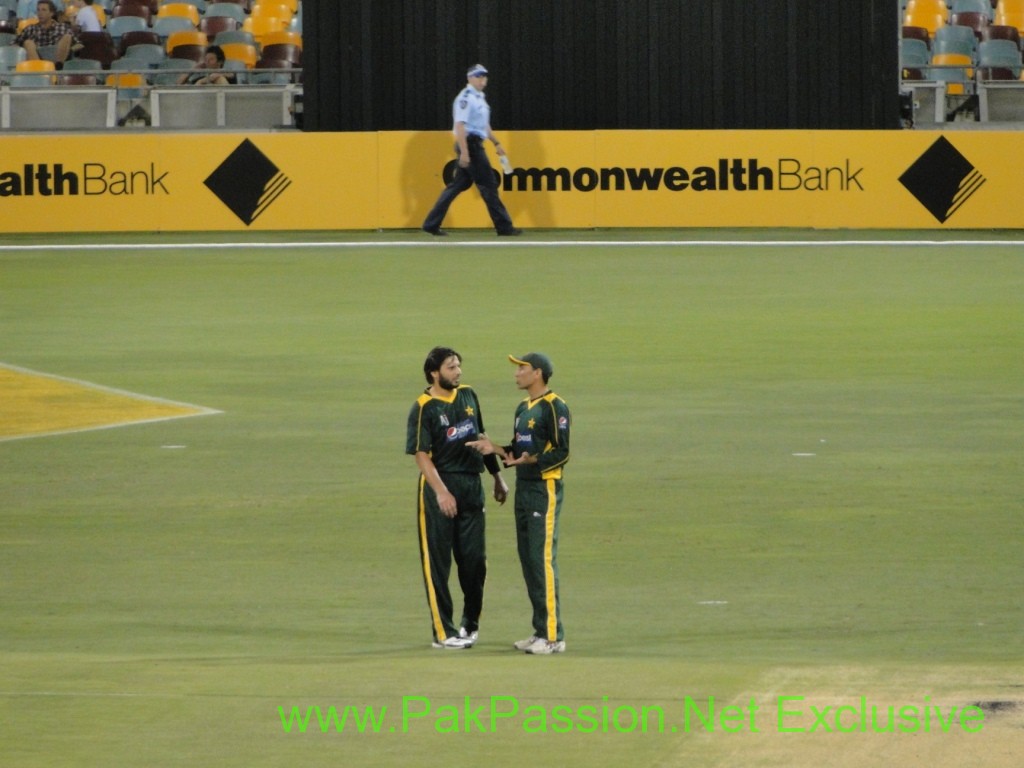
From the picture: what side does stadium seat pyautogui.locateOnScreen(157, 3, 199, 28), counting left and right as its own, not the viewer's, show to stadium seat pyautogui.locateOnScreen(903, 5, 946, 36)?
left

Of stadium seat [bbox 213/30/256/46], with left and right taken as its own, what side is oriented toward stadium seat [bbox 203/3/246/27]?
back

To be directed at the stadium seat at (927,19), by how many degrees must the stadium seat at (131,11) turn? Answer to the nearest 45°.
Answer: approximately 90° to its left

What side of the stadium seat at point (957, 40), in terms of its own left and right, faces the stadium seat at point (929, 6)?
back

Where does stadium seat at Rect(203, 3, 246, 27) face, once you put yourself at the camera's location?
facing the viewer

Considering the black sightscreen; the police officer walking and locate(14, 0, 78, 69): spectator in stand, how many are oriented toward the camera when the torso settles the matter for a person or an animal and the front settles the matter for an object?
2

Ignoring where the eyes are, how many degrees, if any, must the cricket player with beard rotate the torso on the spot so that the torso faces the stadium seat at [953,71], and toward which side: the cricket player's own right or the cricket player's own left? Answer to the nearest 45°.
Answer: approximately 135° to the cricket player's own left

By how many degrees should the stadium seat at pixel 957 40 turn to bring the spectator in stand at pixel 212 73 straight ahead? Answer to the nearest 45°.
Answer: approximately 45° to its right

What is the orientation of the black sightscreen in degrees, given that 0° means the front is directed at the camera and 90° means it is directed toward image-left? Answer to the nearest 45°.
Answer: approximately 0°

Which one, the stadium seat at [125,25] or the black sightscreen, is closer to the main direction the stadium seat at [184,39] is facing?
the black sightscreen

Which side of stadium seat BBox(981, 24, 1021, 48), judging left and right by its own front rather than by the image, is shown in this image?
front

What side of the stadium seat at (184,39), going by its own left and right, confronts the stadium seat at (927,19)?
left

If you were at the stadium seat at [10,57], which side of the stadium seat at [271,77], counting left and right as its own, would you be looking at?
right

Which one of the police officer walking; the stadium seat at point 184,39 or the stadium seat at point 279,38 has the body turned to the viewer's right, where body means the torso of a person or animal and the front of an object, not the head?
the police officer walking

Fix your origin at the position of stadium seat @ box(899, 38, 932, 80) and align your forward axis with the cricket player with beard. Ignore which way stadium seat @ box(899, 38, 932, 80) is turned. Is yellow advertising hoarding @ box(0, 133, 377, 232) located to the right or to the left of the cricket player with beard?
right

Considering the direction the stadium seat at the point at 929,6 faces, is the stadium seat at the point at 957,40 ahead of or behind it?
ahead

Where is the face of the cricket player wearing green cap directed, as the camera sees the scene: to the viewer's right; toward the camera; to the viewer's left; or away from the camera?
to the viewer's left
